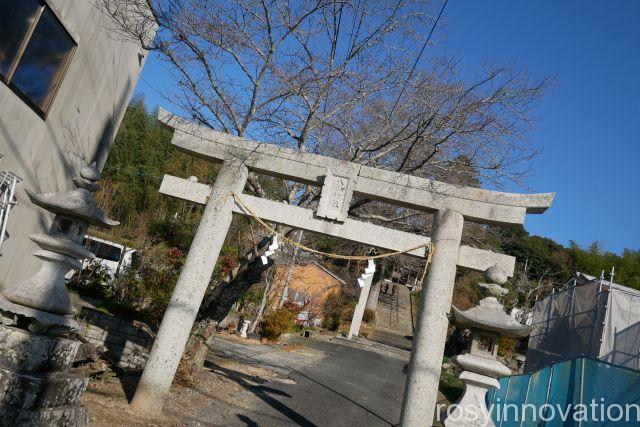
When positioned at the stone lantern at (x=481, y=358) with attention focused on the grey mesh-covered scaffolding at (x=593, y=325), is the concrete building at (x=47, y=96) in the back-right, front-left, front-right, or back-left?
back-left

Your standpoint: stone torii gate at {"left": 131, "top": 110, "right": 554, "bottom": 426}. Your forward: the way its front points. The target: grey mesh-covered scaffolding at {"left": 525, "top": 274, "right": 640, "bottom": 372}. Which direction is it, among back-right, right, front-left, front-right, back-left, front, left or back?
back-left

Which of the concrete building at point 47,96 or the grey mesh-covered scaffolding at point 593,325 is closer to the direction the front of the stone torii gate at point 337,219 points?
the concrete building

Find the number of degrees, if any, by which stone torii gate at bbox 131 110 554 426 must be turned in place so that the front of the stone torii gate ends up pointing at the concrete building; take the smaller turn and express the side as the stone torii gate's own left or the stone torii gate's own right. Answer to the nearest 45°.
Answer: approximately 90° to the stone torii gate's own right

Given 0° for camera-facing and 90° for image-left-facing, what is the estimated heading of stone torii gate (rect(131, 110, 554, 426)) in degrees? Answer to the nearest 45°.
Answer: approximately 0°

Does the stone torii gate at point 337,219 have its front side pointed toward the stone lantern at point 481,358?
no

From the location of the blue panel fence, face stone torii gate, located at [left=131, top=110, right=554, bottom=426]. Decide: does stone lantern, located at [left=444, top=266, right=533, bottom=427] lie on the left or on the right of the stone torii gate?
left

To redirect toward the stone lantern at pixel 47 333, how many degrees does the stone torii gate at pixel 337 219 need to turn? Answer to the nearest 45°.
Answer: approximately 45° to its right

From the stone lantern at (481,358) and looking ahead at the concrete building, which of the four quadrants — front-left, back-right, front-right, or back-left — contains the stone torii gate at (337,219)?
front-right

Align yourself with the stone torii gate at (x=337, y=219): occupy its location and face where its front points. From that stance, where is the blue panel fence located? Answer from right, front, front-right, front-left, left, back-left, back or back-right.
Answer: left

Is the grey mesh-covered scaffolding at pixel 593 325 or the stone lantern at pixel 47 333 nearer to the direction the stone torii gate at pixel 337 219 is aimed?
the stone lantern

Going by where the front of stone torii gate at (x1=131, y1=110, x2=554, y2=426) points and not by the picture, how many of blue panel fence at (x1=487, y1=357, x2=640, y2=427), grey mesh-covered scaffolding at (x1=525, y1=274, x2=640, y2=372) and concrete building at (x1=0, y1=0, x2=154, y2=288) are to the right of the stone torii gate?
1

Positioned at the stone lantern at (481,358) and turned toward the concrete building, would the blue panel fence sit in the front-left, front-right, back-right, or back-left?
back-right
